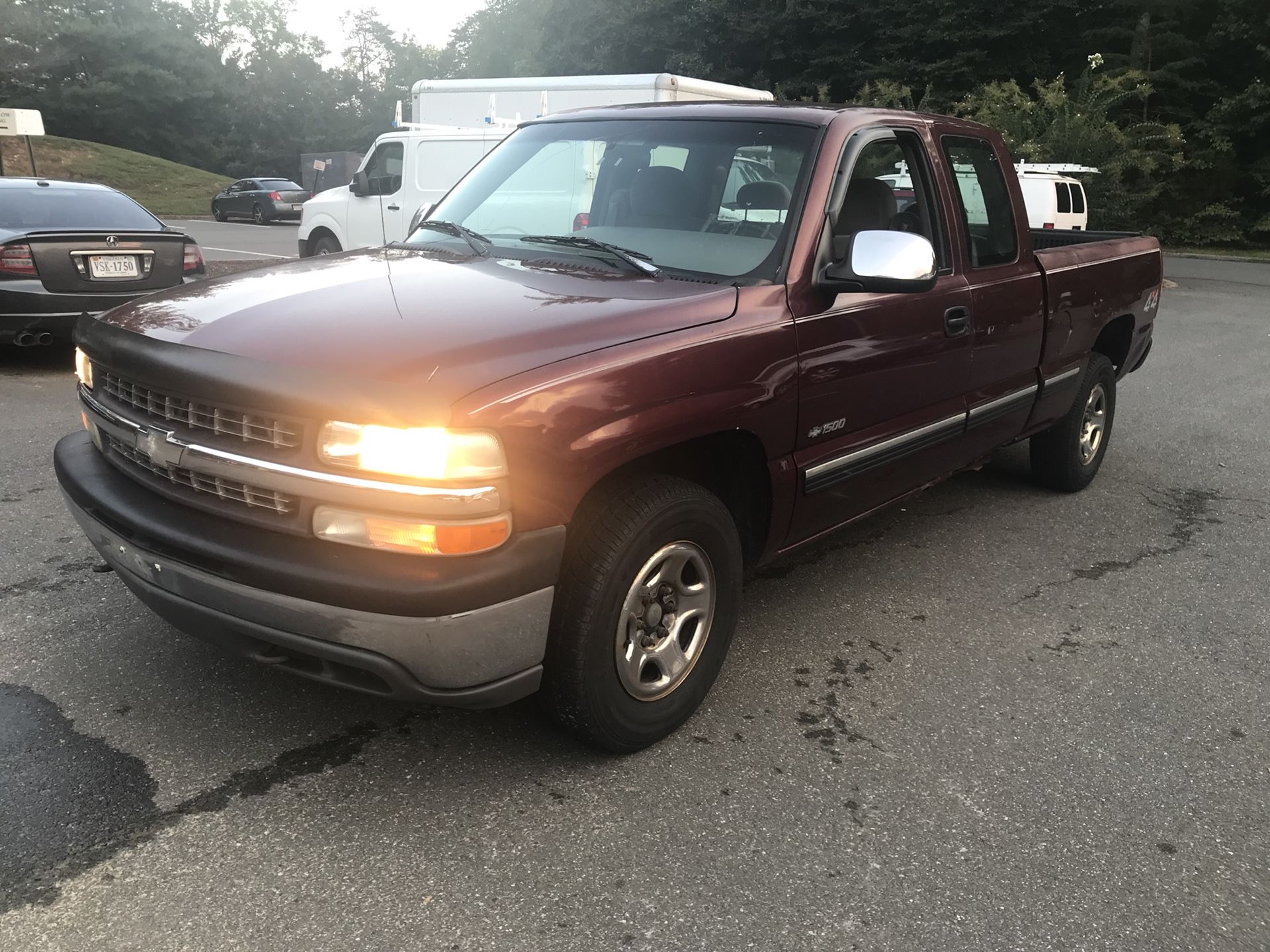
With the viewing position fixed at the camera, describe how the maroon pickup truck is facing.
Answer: facing the viewer and to the left of the viewer

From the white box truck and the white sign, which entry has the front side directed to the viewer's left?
the white box truck

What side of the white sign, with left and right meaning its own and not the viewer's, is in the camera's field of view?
front

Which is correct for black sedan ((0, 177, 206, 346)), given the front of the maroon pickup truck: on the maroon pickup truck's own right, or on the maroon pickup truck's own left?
on the maroon pickup truck's own right

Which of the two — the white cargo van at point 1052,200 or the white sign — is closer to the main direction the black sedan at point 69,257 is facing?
the white sign

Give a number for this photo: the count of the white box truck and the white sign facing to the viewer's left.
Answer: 1

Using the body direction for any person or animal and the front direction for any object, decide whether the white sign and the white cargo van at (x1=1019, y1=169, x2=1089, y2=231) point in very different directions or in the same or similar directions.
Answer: very different directions

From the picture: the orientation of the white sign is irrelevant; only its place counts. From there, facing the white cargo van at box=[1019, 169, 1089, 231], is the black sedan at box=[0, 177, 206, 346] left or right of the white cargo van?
right

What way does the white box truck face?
to the viewer's left

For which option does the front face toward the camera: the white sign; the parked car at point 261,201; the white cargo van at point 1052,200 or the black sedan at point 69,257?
the white sign

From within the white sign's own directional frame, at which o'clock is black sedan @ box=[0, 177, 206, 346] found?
The black sedan is roughly at 12 o'clock from the white sign.

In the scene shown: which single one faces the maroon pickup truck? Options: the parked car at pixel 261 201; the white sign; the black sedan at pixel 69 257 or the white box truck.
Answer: the white sign

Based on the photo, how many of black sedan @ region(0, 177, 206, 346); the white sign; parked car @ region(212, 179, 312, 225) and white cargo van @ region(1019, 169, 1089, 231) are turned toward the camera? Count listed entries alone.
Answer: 1
